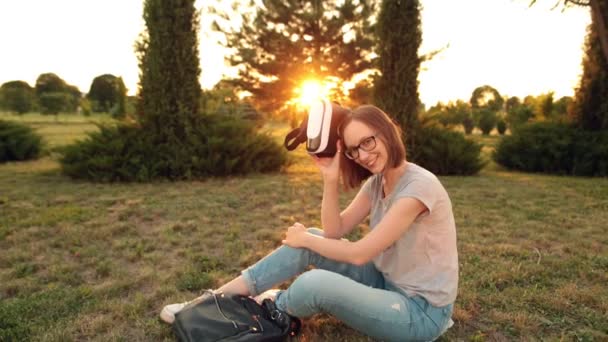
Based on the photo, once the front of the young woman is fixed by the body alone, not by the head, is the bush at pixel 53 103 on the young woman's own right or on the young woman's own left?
on the young woman's own right

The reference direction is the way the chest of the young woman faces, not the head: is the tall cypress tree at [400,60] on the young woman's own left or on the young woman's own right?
on the young woman's own right

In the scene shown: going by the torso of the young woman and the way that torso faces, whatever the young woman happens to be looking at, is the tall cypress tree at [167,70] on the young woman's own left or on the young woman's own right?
on the young woman's own right

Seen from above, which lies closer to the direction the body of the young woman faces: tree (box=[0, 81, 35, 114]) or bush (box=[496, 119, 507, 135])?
the tree

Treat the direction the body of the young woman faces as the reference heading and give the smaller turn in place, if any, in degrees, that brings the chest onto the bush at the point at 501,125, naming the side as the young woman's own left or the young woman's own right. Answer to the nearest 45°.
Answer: approximately 135° to the young woman's own right

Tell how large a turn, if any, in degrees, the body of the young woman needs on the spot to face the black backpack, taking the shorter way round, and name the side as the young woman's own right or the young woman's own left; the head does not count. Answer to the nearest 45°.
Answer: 0° — they already face it

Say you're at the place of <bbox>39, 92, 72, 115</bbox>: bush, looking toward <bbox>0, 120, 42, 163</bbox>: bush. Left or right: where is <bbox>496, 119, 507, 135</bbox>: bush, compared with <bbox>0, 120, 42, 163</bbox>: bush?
left
